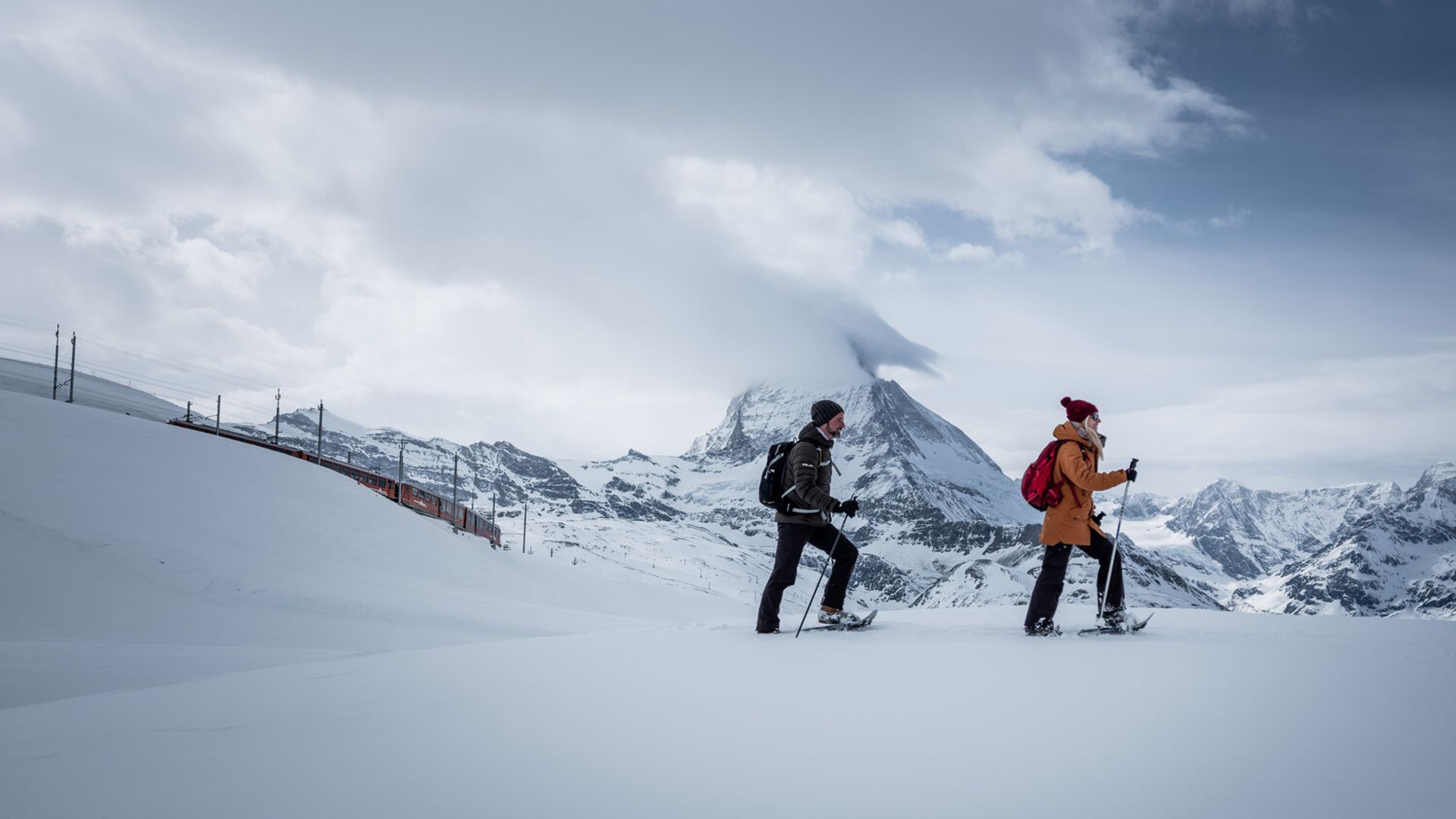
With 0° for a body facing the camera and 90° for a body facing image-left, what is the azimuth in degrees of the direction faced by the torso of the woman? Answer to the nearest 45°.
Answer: approximately 270°

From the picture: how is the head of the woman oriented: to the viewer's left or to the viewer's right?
to the viewer's right

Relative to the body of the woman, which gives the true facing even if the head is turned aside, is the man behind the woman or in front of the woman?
behind

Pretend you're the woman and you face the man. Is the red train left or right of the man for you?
right

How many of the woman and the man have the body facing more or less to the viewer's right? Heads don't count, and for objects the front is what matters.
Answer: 2

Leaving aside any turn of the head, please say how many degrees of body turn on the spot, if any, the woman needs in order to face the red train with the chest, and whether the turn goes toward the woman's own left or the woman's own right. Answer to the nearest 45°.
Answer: approximately 135° to the woman's own left

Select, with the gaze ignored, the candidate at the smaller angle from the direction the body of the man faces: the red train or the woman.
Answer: the woman

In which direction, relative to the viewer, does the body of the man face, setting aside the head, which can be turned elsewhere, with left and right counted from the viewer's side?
facing to the right of the viewer

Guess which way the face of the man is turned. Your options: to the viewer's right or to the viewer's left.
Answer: to the viewer's right
